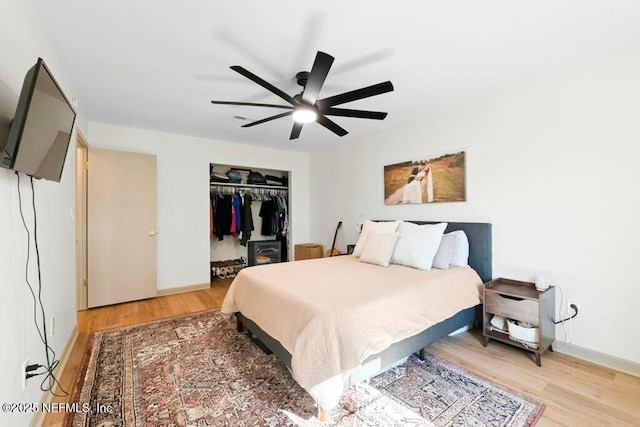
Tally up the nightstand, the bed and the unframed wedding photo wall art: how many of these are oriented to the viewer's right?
0

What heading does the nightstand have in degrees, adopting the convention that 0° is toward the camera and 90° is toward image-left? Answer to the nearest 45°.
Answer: approximately 45°

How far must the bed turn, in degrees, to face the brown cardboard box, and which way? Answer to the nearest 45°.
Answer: approximately 135° to its right

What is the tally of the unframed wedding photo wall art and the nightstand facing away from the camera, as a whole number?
0

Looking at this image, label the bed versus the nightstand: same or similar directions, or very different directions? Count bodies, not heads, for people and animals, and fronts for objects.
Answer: same or similar directions

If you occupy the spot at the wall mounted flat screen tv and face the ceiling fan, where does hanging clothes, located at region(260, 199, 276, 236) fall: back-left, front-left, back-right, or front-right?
front-left

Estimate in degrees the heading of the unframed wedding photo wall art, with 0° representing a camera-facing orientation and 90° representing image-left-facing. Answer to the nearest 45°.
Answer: approximately 45°

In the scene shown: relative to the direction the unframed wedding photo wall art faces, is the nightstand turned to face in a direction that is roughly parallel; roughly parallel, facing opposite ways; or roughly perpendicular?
roughly parallel

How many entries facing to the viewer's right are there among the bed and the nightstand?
0

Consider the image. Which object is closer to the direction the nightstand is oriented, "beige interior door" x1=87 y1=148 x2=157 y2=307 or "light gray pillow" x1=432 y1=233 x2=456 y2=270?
the beige interior door

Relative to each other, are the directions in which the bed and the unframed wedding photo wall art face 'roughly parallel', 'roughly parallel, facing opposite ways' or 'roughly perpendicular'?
roughly parallel

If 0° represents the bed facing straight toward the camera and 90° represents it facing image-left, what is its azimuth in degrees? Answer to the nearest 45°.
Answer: approximately 45°
